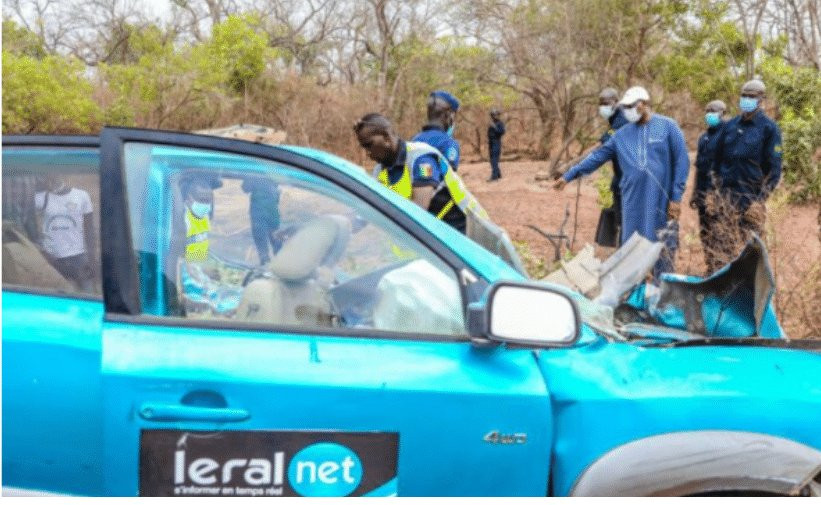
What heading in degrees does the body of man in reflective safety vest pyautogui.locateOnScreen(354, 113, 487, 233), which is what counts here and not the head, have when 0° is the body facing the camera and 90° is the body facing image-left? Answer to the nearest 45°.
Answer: approximately 45°

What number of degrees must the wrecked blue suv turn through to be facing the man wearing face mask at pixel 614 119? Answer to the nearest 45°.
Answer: approximately 90° to its left

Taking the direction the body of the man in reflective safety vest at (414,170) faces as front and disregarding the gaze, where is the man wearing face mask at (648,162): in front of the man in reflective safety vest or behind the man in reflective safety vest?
behind

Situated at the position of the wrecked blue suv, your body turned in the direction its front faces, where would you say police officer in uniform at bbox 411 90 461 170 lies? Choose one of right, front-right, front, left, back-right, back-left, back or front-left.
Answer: left

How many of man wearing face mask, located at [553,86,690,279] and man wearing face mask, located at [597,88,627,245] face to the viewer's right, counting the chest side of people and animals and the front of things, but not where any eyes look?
0

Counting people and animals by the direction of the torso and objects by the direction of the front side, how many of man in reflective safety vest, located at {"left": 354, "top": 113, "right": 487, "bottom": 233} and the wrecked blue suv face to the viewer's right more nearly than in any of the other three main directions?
1

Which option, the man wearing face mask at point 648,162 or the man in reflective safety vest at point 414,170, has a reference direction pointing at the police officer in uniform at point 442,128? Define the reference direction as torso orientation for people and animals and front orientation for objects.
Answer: the man wearing face mask

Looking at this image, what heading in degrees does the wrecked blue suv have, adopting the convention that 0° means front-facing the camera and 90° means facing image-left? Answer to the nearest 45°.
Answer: approximately 270°

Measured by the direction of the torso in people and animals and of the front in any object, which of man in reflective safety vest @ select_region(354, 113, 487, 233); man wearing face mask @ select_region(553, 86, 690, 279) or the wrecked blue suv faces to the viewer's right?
the wrecked blue suv

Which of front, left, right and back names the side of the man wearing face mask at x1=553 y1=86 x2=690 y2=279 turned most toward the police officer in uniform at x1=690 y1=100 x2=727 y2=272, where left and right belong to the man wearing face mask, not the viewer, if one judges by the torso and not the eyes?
back

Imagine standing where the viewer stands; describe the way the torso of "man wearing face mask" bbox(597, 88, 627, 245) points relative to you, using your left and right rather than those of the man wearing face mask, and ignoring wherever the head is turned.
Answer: facing the viewer and to the left of the viewer

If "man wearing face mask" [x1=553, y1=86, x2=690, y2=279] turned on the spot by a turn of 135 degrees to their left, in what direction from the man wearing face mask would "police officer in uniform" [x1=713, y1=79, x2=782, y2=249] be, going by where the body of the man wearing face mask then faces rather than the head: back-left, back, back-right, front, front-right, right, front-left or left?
front-left

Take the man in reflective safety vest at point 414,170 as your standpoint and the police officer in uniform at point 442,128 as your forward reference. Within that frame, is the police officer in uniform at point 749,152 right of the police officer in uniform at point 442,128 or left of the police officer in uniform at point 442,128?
right

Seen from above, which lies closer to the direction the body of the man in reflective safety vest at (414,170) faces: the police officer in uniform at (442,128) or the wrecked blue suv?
the wrecked blue suv
